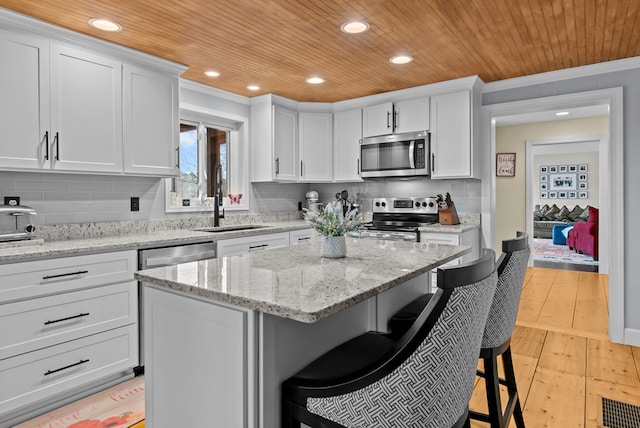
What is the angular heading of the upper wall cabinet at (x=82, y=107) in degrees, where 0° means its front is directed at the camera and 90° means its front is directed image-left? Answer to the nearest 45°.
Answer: approximately 315°

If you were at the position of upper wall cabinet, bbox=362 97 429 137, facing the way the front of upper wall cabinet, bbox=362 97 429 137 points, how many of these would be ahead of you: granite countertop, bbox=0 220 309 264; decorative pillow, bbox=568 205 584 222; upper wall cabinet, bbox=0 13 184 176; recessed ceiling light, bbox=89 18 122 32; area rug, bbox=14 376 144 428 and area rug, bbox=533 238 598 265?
4

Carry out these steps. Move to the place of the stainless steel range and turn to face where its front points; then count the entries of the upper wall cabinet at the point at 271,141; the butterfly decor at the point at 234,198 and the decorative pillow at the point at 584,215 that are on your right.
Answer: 2

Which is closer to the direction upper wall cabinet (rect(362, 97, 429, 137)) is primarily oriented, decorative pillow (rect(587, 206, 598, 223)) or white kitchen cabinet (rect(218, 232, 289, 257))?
the white kitchen cabinet

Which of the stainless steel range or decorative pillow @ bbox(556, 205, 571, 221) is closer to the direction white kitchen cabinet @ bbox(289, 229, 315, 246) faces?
the stainless steel range

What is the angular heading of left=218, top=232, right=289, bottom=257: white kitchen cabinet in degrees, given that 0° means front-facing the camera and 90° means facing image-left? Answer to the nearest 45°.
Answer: approximately 315°
